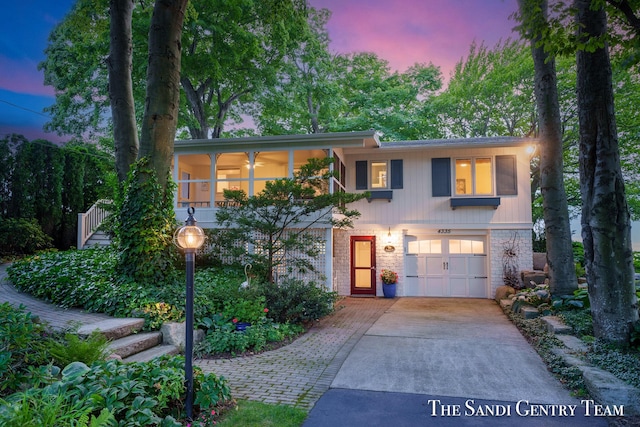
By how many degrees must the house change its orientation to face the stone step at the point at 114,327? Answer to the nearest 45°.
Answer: approximately 45° to its right

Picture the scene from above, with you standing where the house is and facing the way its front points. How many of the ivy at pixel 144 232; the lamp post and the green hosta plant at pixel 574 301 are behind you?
0

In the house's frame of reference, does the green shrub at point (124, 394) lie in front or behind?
in front

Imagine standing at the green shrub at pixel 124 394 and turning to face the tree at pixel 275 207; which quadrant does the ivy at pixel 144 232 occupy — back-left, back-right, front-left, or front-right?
front-left

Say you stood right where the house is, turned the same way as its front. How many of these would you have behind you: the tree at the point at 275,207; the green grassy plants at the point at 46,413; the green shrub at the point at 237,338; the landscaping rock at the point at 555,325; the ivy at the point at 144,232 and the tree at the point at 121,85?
0

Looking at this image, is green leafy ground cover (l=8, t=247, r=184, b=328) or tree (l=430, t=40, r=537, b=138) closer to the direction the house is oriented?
the green leafy ground cover

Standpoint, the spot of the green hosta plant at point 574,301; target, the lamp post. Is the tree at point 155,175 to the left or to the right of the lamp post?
right

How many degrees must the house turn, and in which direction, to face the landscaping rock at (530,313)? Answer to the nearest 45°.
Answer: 0° — it already faces it

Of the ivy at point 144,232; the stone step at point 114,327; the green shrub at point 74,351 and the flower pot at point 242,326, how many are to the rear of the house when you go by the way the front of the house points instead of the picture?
0

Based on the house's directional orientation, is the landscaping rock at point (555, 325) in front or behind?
in front

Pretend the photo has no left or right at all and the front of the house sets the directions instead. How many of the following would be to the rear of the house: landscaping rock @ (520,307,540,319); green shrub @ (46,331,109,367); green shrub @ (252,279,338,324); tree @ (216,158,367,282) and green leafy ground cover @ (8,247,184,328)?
0

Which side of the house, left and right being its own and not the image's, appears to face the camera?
front

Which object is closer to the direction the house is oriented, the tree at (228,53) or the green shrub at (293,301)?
the green shrub

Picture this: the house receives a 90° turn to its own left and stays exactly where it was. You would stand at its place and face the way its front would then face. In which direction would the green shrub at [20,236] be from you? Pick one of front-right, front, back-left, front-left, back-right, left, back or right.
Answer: back

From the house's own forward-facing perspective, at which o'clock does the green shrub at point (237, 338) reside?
The green shrub is roughly at 1 o'clock from the house.

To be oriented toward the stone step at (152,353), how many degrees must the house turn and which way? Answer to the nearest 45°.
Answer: approximately 45° to its right

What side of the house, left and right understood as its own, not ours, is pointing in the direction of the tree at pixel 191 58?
right

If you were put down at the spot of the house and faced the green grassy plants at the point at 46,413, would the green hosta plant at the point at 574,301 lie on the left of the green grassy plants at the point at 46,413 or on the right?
left

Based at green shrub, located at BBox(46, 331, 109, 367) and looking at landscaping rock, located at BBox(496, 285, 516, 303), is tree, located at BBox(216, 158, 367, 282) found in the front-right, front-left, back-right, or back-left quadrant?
front-left
